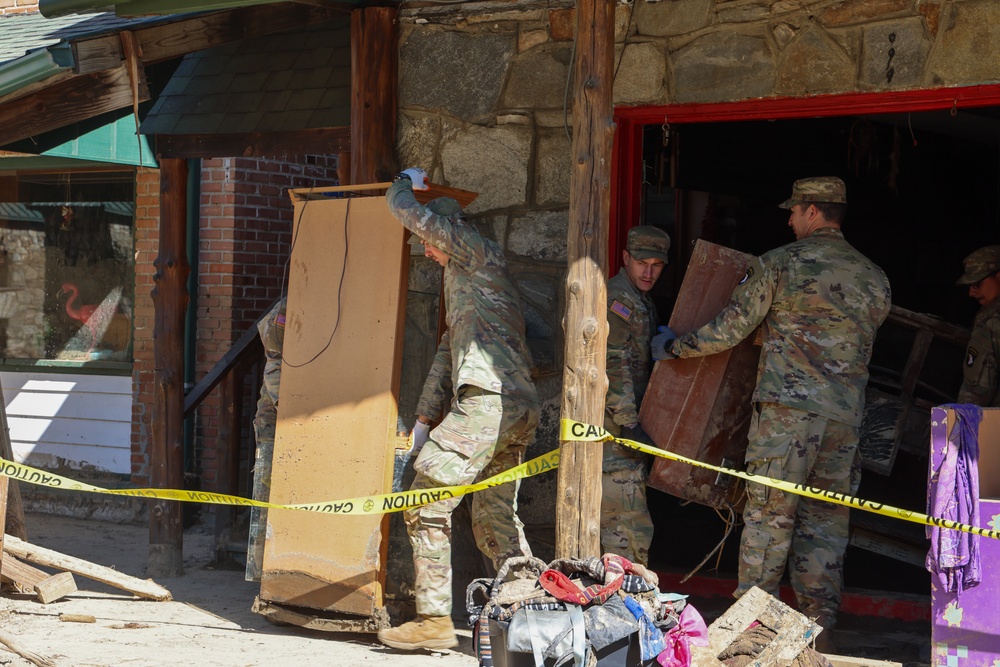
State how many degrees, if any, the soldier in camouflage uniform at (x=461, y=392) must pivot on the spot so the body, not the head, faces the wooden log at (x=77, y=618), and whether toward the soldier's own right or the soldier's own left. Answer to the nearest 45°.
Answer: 0° — they already face it

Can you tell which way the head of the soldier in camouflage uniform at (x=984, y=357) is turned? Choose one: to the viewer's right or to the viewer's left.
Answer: to the viewer's left

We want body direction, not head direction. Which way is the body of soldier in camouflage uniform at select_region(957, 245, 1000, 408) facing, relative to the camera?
to the viewer's left

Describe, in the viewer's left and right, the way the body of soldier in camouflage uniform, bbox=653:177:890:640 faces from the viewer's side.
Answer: facing away from the viewer and to the left of the viewer

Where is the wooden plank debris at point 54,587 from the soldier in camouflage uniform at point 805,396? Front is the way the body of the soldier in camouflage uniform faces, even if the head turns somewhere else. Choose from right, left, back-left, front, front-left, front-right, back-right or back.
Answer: front-left

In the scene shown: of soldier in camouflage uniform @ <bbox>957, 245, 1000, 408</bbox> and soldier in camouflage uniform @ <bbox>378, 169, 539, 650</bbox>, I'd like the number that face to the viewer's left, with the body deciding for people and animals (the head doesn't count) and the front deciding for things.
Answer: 2

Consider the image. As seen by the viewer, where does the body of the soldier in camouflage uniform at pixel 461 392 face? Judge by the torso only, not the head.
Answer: to the viewer's left

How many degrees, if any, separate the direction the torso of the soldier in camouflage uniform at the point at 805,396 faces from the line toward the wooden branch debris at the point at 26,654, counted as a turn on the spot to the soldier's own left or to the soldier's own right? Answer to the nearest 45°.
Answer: approximately 45° to the soldier's own left

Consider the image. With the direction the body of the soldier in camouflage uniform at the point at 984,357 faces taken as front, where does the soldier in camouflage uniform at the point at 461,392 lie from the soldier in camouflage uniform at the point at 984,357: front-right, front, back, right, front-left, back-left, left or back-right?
front-left

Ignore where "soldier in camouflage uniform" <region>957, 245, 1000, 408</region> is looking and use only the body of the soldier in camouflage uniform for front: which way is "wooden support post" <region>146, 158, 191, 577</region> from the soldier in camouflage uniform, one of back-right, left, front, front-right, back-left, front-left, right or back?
front

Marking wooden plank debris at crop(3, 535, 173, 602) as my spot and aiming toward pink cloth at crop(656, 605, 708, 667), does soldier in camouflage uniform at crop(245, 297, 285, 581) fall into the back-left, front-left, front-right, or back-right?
front-left

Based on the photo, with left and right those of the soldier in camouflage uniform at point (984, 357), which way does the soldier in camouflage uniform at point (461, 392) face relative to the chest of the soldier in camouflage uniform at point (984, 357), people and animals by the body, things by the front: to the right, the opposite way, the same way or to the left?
the same way

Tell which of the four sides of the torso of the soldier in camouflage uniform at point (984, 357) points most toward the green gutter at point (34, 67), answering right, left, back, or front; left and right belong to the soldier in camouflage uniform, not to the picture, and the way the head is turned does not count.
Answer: front

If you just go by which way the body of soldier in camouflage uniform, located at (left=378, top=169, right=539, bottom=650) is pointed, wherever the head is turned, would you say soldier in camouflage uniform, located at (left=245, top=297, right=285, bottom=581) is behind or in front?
in front

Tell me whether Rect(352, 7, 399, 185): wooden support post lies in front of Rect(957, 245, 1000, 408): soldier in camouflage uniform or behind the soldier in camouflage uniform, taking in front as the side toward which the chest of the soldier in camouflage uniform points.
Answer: in front
